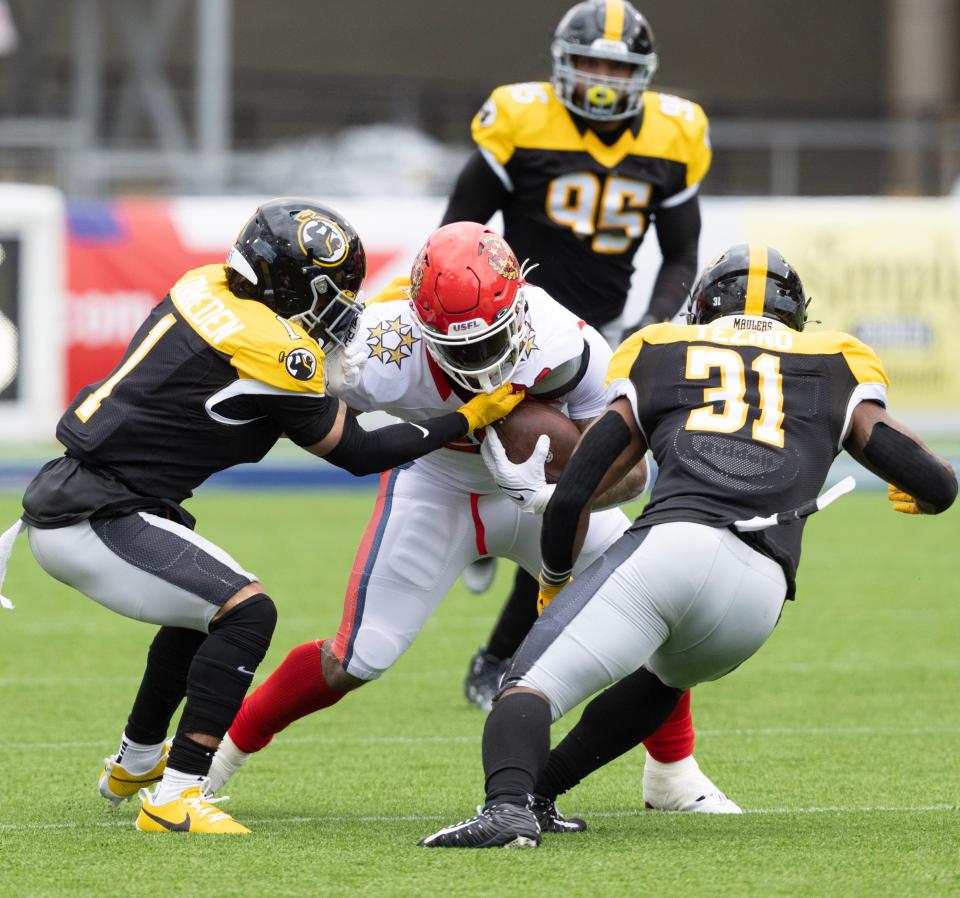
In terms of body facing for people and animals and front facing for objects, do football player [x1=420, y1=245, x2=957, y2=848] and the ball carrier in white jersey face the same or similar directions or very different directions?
very different directions

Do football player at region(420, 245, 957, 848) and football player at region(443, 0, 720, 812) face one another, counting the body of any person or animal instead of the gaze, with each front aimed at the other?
yes

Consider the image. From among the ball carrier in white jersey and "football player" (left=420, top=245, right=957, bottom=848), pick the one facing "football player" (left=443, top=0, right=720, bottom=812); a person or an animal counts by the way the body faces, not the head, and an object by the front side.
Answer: "football player" (left=420, top=245, right=957, bottom=848)

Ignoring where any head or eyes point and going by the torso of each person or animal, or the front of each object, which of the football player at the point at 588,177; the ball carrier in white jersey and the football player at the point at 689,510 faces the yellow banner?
the football player at the point at 689,510

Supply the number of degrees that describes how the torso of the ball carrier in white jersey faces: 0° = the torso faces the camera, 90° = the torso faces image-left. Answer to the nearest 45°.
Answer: approximately 0°

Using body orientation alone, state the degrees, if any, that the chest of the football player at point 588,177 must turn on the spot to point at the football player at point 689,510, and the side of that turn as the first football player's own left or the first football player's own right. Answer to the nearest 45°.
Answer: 0° — they already face them

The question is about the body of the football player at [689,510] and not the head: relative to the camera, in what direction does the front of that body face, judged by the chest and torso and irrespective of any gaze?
away from the camera

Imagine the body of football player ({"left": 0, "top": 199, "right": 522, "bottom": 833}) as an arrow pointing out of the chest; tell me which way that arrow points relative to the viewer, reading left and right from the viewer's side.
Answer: facing to the right of the viewer

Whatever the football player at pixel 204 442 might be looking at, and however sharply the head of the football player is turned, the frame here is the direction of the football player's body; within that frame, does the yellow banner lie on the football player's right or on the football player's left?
on the football player's left

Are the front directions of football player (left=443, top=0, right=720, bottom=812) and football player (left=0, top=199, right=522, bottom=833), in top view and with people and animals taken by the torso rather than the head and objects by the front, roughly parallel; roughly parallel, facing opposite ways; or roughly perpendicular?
roughly perpendicular

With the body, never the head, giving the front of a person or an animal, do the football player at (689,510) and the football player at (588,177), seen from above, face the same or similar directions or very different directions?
very different directions
